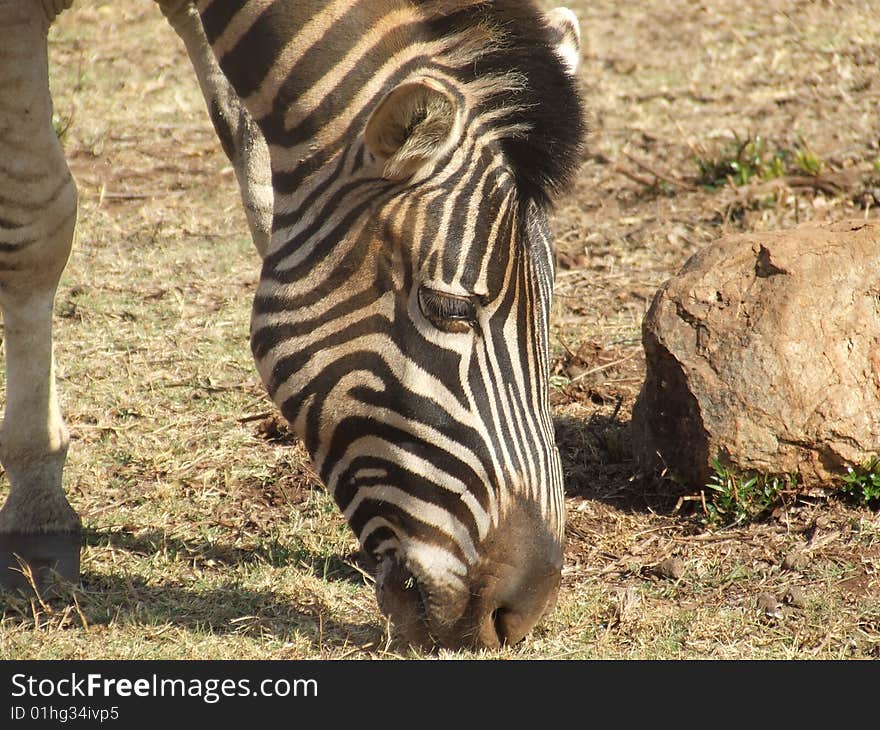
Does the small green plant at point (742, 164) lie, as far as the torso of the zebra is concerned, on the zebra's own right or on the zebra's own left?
on the zebra's own left

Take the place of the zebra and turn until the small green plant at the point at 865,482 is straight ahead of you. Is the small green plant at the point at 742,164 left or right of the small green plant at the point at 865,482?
left

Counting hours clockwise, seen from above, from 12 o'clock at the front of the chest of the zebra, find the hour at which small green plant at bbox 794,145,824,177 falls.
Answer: The small green plant is roughly at 10 o'clock from the zebra.

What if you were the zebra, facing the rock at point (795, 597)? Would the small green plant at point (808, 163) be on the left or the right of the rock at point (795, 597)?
left

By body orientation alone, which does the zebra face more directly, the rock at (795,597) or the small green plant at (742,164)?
the rock

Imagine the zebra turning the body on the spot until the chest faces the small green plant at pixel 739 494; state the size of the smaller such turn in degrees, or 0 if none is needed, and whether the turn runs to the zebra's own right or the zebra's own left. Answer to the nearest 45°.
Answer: approximately 45° to the zebra's own left

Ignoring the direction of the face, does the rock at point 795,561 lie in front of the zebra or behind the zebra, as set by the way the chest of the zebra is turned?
in front
